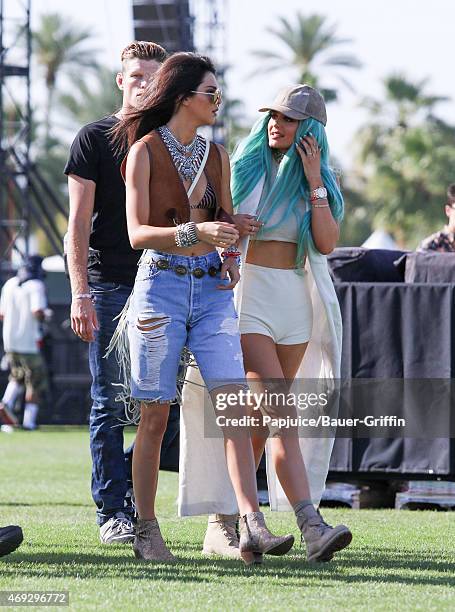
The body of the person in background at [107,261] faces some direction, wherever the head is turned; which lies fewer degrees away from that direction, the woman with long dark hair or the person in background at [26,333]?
the woman with long dark hair

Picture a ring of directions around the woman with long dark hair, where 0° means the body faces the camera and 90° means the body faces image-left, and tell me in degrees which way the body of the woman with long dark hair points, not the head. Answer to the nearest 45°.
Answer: approximately 315°

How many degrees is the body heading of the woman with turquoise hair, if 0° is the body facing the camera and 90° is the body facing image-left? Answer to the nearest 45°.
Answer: approximately 0°

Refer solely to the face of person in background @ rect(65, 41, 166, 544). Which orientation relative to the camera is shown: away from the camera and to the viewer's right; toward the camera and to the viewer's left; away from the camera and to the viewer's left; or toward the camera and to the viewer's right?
toward the camera and to the viewer's right

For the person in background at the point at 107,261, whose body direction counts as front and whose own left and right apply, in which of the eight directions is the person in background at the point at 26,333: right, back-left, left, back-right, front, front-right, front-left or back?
back-left

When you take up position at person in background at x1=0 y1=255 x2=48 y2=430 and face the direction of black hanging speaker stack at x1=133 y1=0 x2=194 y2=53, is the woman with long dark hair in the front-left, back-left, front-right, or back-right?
back-right

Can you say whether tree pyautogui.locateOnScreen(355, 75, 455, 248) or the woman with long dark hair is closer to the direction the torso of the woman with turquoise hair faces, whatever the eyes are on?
the woman with long dark hair

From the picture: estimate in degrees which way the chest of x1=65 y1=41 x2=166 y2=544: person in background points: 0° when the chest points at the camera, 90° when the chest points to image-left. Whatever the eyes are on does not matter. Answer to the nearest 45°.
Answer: approximately 315°

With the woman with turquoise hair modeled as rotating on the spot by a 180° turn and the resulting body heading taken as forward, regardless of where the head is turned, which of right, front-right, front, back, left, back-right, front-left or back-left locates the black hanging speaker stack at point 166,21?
front

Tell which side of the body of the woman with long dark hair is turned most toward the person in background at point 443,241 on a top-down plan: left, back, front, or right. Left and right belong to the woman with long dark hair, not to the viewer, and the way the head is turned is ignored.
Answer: left
